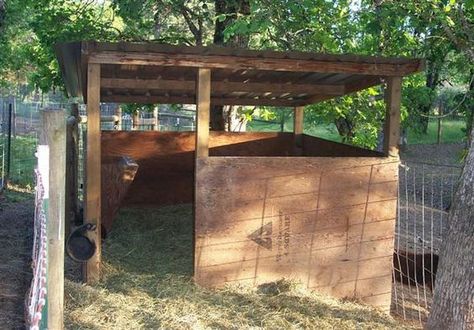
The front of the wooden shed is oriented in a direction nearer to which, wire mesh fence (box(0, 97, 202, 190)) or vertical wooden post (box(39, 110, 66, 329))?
the vertical wooden post

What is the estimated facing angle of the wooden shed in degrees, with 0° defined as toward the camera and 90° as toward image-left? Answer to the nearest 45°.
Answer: approximately 0°

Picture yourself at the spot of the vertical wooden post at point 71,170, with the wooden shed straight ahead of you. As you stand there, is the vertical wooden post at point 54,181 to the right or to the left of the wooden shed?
right

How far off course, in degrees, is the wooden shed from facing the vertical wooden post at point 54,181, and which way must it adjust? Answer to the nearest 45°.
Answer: approximately 45° to its right

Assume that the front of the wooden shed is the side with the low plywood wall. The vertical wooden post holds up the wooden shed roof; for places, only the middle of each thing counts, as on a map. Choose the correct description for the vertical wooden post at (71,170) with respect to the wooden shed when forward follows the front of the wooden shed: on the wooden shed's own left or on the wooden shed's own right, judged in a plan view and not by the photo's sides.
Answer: on the wooden shed's own right

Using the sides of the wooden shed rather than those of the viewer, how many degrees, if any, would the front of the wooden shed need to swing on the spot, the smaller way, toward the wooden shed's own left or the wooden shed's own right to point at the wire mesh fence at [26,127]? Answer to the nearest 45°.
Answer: approximately 135° to the wooden shed's own right
